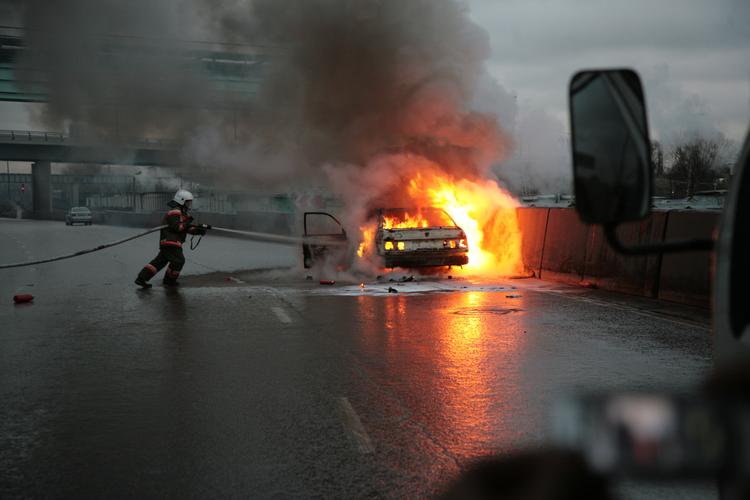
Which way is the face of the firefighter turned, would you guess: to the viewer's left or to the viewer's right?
to the viewer's right

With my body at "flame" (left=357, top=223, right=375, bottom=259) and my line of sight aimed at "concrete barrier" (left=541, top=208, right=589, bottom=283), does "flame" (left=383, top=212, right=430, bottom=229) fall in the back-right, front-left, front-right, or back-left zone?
front-left

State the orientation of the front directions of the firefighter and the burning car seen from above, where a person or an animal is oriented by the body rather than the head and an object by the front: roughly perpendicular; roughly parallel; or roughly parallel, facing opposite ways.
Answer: roughly perpendicular

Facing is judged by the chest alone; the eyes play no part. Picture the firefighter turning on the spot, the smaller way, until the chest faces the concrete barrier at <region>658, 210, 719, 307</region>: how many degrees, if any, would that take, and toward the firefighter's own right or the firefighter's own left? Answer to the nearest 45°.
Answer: approximately 45° to the firefighter's own right

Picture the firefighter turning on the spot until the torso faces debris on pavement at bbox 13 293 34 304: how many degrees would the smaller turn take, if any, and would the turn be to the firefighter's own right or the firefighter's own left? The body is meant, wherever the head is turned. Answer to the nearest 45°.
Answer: approximately 135° to the firefighter's own right

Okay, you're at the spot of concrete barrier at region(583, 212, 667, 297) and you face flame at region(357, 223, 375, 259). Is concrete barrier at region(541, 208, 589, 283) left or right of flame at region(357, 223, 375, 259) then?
right

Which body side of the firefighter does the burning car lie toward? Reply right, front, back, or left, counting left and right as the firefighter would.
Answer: front

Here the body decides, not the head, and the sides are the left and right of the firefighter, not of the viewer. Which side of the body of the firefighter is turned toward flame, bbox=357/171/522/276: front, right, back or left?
front

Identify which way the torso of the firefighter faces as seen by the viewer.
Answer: to the viewer's right
